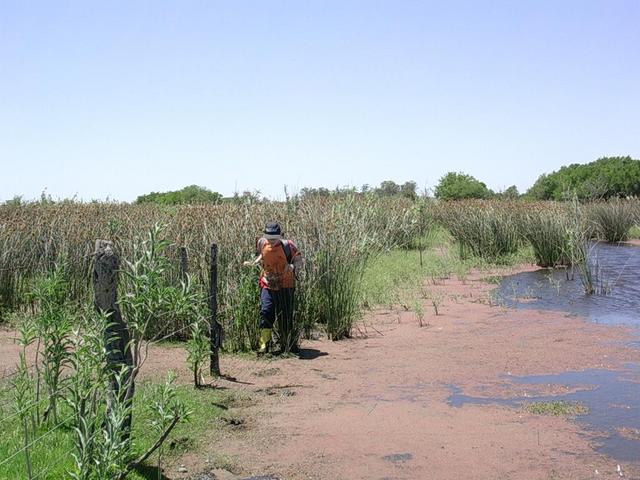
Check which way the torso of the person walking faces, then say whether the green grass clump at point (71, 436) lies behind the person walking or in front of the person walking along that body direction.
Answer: in front

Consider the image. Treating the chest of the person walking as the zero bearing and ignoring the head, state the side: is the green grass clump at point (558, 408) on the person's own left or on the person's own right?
on the person's own left

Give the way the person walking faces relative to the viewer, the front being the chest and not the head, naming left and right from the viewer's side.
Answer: facing the viewer

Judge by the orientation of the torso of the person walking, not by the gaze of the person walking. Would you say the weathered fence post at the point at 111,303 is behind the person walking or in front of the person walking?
in front

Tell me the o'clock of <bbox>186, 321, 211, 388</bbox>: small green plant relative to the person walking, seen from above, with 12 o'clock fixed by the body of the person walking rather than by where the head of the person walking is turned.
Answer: The small green plant is roughly at 1 o'clock from the person walking.

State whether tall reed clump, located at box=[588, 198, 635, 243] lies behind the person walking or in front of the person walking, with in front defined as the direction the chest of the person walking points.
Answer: behind
